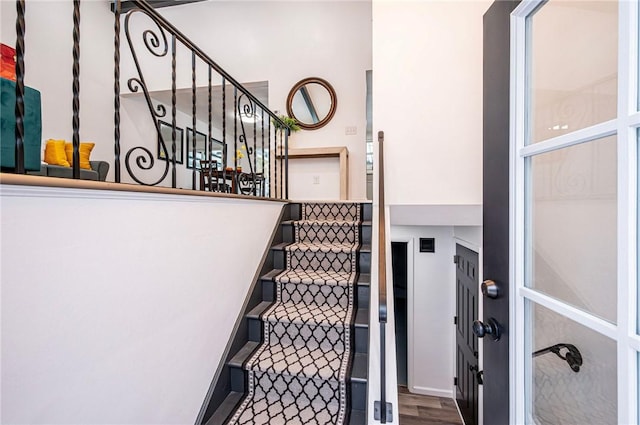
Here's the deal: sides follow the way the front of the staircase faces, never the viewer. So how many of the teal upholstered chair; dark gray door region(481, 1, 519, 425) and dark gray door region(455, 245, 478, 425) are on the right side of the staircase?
1

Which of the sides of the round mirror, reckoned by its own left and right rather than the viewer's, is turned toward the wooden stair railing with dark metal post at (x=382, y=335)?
front

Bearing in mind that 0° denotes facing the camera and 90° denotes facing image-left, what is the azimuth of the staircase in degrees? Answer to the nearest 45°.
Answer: approximately 0°

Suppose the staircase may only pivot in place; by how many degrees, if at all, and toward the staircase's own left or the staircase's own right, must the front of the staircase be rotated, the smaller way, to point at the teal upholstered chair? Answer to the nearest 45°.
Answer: approximately 90° to the staircase's own right

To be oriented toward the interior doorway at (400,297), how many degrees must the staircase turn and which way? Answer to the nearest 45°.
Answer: approximately 135° to its left

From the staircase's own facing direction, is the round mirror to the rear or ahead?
to the rear

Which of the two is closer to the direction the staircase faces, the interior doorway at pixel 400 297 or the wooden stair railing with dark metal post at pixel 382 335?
the wooden stair railing with dark metal post

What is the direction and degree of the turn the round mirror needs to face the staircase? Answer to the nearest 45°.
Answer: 0° — it already faces it

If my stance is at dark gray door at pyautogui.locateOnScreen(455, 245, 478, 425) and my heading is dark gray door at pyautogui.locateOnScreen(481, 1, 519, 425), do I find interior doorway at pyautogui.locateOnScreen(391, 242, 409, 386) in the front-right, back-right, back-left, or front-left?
back-right
